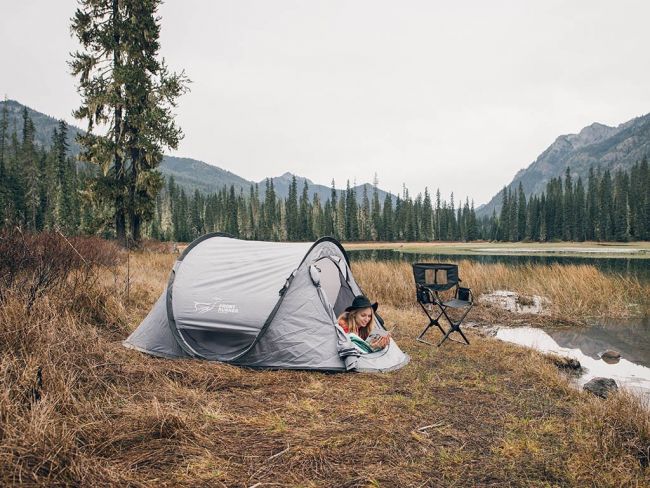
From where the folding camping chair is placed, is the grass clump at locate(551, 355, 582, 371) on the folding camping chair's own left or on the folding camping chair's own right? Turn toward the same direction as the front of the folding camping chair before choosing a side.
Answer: on the folding camping chair's own left

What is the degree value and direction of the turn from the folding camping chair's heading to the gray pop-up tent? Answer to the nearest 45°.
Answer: approximately 90° to its right

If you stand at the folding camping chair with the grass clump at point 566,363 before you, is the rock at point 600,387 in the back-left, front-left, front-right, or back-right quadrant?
front-right

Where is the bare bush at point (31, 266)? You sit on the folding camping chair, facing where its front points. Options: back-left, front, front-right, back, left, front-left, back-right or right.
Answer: right

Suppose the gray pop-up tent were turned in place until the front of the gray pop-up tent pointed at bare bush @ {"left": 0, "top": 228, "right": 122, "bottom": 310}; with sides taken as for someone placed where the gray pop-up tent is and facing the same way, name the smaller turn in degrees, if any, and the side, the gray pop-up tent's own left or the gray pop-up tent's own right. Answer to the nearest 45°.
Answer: approximately 135° to the gray pop-up tent's own right

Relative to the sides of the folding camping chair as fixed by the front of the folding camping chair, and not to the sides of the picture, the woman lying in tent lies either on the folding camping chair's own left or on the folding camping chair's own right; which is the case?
on the folding camping chair's own right

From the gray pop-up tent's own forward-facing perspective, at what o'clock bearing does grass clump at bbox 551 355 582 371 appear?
The grass clump is roughly at 10 o'clock from the gray pop-up tent.

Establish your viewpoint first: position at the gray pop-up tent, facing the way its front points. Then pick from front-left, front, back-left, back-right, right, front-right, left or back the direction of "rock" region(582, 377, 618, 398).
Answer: front-left

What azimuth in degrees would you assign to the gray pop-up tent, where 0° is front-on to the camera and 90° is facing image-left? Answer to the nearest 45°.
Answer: approximately 315°

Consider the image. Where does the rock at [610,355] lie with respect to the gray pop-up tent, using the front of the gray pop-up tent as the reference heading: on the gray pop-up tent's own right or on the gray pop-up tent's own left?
on the gray pop-up tent's own left

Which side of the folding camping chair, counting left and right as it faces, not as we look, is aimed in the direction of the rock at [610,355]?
left

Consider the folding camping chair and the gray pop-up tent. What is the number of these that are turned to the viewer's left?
0
